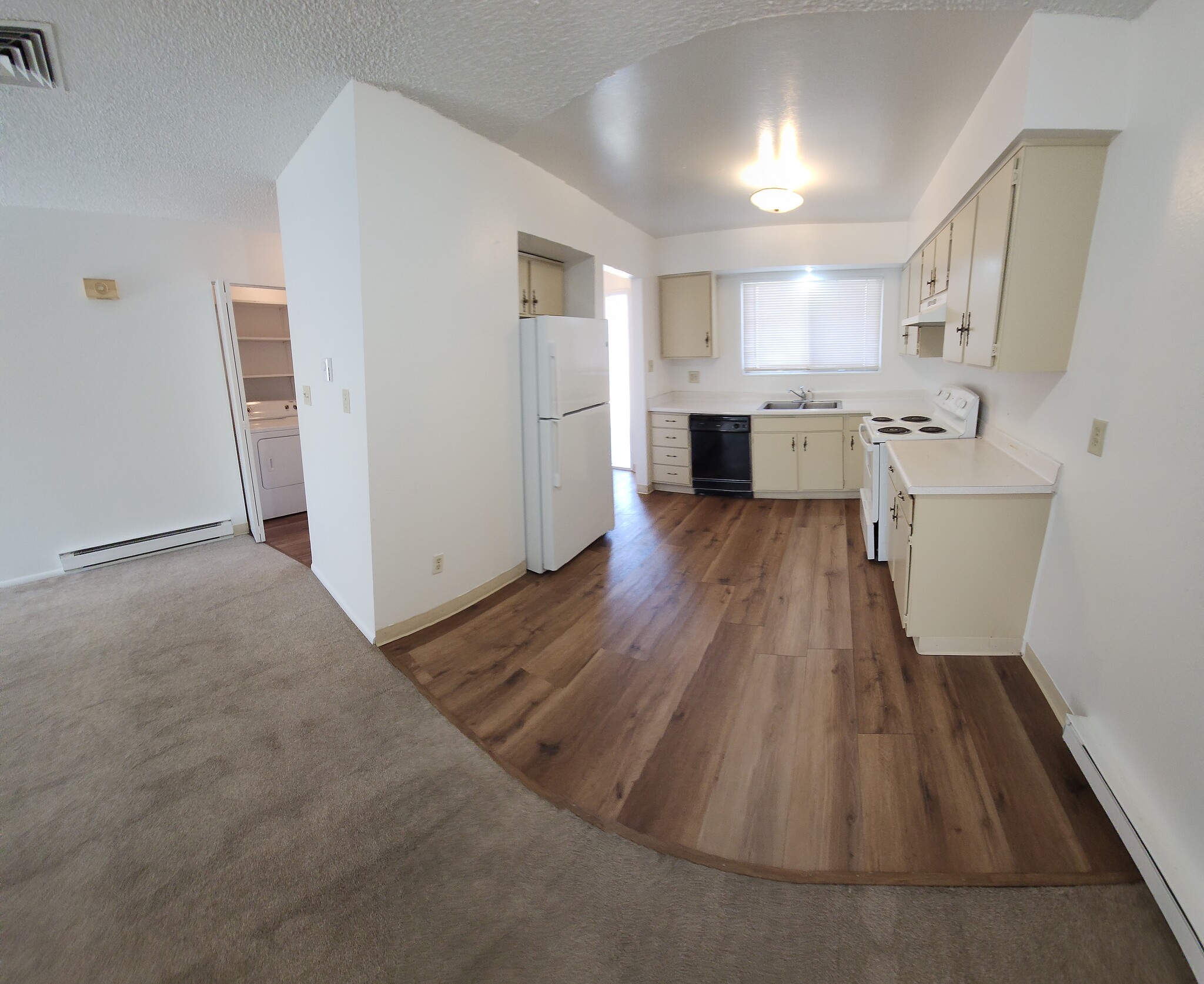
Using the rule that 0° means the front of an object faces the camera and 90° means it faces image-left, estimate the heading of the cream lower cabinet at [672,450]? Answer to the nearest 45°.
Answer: approximately 0°

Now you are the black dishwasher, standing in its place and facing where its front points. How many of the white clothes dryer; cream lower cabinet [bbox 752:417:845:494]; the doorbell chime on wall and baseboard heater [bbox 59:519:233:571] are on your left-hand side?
1

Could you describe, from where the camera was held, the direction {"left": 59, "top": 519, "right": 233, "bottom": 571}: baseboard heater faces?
facing the viewer and to the right of the viewer

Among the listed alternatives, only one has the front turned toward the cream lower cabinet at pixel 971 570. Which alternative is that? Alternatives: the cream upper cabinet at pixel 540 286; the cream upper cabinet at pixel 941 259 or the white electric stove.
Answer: the cream upper cabinet at pixel 540 286

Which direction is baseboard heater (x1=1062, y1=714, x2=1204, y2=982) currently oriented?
to the viewer's left

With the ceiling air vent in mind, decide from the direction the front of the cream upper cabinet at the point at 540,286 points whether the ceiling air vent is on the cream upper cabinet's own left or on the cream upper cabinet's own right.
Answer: on the cream upper cabinet's own right

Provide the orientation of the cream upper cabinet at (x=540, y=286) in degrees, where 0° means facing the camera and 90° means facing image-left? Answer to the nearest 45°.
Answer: approximately 315°

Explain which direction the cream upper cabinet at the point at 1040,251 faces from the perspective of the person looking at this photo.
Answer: facing to the left of the viewer

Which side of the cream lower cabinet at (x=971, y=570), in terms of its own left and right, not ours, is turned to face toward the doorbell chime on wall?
front

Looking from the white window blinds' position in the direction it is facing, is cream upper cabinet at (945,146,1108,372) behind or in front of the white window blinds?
in front

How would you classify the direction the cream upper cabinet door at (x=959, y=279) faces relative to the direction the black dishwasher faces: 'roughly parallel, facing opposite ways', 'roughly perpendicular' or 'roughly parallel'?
roughly perpendicular

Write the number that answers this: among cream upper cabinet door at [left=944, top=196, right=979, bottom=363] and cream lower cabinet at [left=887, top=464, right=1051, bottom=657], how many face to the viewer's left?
2

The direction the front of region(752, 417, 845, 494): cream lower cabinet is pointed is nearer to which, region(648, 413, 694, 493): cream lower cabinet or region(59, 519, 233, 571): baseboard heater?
the baseboard heater

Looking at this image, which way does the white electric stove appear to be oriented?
to the viewer's left
